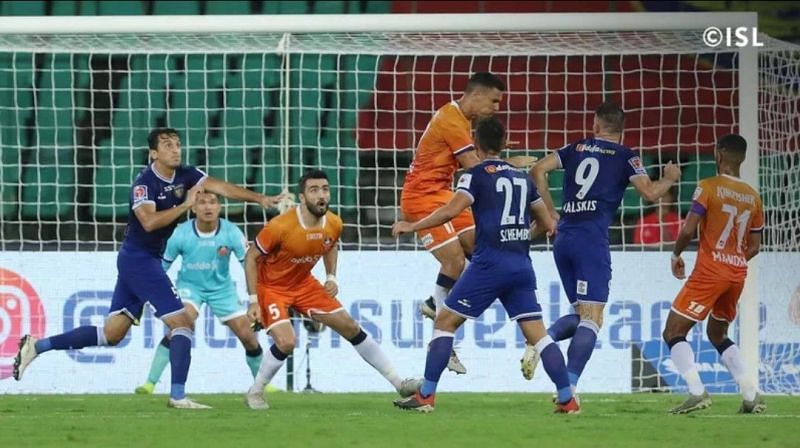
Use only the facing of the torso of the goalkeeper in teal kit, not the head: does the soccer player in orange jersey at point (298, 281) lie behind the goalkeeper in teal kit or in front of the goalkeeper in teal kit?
in front

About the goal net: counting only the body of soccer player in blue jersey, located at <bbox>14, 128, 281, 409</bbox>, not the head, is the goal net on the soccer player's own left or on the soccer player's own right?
on the soccer player's own left

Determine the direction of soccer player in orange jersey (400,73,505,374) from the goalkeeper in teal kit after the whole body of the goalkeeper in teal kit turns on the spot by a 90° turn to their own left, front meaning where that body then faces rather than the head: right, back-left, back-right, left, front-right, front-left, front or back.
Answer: front-right

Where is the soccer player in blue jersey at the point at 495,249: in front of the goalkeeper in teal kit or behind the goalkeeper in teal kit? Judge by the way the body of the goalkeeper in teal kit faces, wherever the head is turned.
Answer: in front

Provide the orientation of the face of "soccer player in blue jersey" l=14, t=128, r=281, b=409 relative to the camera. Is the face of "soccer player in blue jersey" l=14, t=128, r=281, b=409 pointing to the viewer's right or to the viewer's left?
to the viewer's right

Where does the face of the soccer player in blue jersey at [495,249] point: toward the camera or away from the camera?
away from the camera

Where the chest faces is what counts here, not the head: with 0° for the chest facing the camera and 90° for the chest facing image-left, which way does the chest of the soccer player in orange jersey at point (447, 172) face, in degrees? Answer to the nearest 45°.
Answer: approximately 270°

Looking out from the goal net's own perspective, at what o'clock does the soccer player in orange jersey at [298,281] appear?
The soccer player in orange jersey is roughly at 12 o'clock from the goal net.

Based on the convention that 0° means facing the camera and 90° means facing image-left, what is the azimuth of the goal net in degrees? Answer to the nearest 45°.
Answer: approximately 0°

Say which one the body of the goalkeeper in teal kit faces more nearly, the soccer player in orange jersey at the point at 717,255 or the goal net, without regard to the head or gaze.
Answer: the soccer player in orange jersey

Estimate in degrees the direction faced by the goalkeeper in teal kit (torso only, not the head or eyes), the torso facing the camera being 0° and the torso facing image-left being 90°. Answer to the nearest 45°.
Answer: approximately 0°
